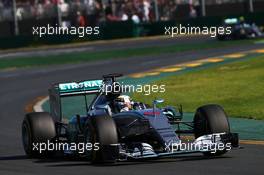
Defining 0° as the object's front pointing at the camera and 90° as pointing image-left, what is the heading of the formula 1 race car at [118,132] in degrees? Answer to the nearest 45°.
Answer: approximately 315°

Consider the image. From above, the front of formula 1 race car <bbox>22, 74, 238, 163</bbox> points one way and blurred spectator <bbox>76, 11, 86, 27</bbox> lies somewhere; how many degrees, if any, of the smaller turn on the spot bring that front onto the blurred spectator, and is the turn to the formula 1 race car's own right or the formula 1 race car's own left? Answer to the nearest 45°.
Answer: approximately 135° to the formula 1 race car's own left

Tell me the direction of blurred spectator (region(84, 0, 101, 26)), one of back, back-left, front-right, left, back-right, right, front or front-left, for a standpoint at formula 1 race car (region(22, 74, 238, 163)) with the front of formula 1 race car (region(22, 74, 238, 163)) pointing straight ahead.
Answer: back-left

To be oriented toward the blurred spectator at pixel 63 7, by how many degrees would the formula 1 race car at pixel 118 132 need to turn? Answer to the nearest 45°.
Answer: approximately 135° to its left

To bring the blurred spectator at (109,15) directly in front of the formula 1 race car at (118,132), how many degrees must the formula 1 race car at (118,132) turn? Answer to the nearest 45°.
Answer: approximately 135° to its left

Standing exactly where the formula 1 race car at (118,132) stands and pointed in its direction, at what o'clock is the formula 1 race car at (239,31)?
the formula 1 race car at (239,31) is roughly at 8 o'clock from the formula 1 race car at (118,132).
